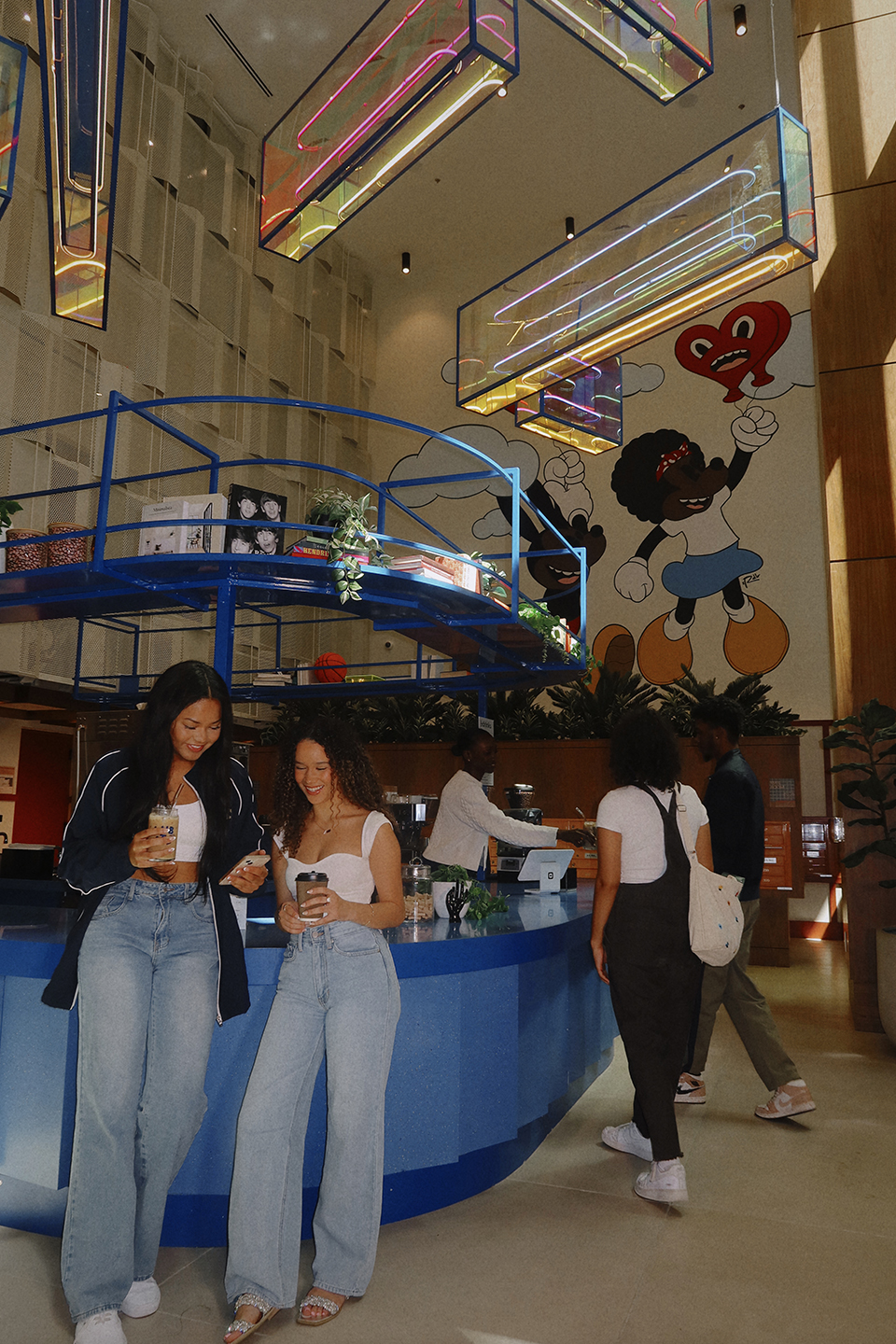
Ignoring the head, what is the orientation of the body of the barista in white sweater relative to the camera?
to the viewer's right

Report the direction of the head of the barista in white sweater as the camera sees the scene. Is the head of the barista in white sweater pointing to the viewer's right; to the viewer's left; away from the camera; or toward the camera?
to the viewer's right

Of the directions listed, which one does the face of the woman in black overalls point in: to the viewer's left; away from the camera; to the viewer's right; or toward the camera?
away from the camera

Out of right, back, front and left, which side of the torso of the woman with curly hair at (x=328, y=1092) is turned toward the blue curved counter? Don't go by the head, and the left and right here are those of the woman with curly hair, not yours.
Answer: back

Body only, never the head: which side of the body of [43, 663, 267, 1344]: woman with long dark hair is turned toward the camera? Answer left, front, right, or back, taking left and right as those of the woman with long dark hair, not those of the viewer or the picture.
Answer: front

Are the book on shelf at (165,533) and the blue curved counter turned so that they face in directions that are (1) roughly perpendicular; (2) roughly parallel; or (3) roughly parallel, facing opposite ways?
roughly parallel

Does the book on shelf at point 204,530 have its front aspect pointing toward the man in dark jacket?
no

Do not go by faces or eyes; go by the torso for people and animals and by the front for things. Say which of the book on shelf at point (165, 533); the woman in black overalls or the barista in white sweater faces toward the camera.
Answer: the book on shelf

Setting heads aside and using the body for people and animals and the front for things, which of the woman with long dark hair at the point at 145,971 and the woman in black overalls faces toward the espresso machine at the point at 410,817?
the woman in black overalls

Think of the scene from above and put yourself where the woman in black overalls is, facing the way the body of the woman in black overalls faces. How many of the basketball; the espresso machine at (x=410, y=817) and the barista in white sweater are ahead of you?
3

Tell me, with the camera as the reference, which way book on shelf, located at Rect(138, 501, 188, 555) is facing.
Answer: facing the viewer
